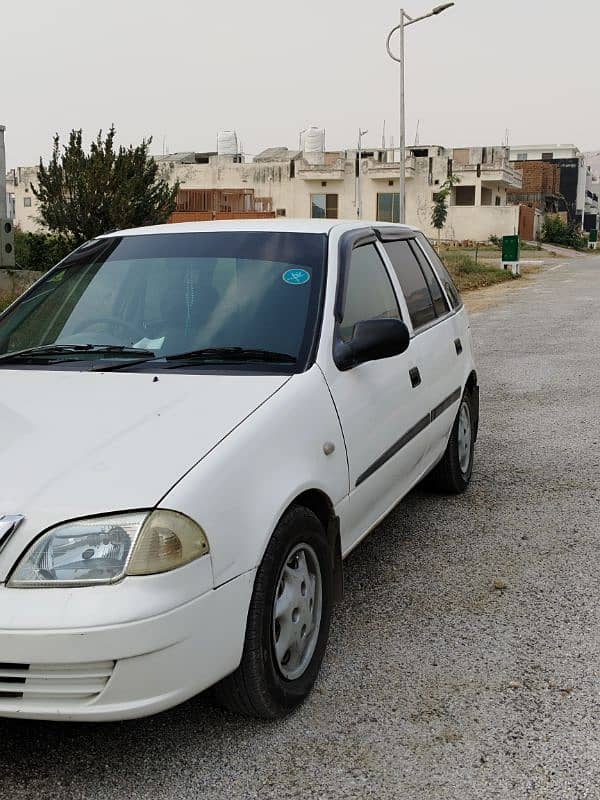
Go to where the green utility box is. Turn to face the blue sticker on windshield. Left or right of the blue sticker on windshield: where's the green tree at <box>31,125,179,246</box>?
right

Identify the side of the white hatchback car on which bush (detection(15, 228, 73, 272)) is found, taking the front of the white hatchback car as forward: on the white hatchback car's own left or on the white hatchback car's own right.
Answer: on the white hatchback car's own right

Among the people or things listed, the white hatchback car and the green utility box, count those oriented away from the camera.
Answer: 0

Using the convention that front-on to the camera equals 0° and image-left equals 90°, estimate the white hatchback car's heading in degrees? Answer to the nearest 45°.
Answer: approximately 45°

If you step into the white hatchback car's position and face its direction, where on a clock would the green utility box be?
The green utility box is roughly at 5 o'clock from the white hatchback car.

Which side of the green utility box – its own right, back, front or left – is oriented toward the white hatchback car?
front

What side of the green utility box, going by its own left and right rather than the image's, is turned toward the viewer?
front

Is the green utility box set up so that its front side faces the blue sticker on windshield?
yes

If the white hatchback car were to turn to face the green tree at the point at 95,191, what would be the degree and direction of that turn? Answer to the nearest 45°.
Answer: approximately 135° to its right

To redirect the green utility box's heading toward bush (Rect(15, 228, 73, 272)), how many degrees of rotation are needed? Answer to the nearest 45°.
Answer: approximately 45° to its right

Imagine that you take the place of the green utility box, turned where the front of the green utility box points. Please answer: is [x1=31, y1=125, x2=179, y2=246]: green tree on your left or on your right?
on your right
